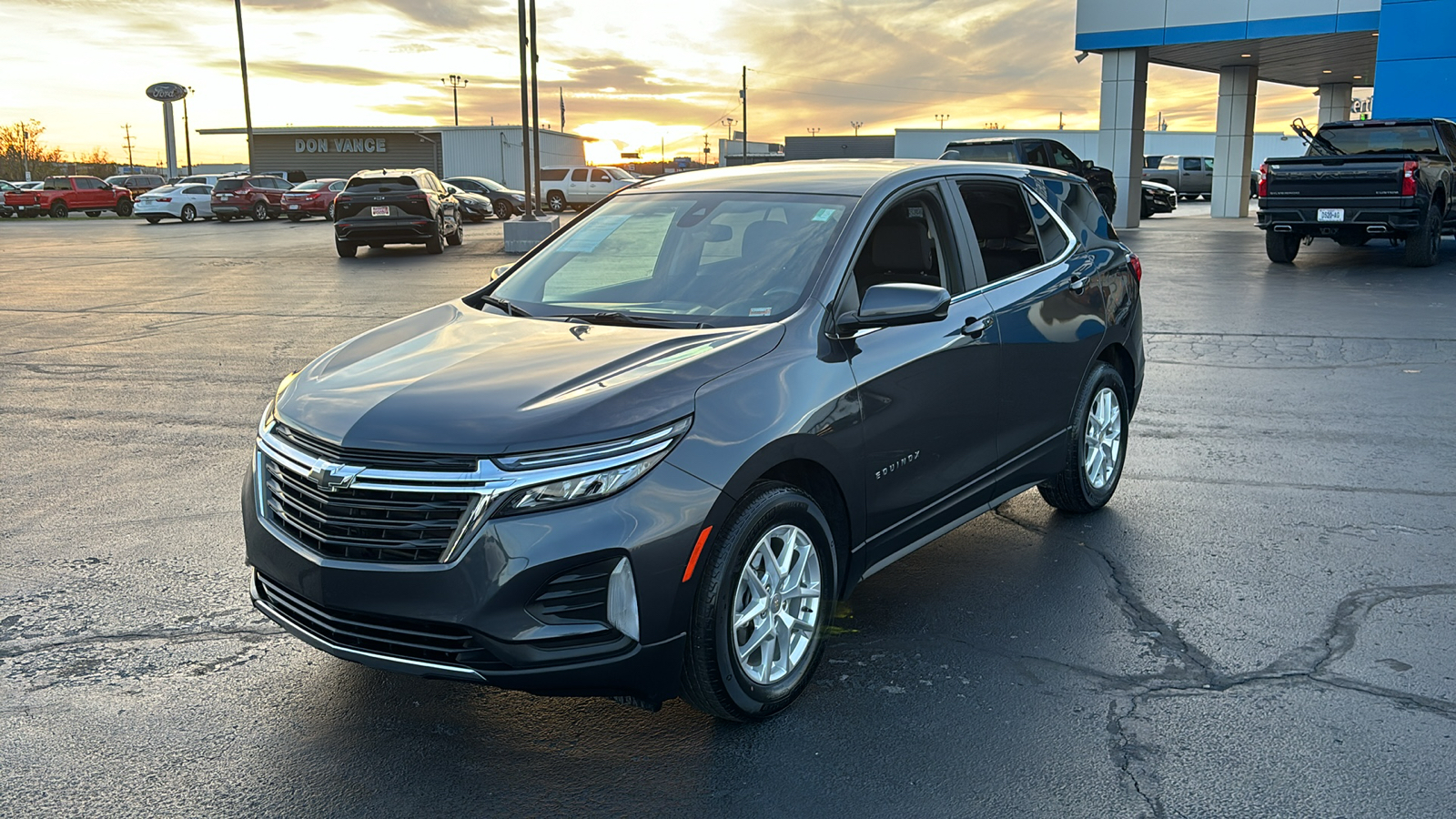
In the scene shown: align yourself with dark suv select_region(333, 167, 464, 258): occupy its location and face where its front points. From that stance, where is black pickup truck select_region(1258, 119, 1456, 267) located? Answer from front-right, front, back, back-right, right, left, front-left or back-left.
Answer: right

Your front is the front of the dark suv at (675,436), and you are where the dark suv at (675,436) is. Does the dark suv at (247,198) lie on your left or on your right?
on your right

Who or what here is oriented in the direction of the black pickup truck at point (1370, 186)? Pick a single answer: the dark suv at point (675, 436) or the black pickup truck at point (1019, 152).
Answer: the black pickup truck at point (1019, 152)

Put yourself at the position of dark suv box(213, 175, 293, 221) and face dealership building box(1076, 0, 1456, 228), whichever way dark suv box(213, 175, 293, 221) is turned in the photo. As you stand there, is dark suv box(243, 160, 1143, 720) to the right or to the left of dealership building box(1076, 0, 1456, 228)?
right

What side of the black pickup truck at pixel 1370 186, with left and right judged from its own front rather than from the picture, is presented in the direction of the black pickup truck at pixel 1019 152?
left

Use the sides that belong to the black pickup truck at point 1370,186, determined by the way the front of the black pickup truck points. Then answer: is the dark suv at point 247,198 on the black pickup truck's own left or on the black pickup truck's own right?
on the black pickup truck's own left

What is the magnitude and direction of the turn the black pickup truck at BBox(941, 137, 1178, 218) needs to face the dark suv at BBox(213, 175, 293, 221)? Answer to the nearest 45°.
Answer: approximately 180°

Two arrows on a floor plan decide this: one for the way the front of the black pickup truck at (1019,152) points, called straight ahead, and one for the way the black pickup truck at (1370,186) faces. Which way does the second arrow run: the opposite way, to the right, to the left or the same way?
to the left

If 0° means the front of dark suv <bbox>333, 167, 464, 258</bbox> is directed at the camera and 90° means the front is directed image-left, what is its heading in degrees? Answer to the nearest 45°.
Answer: approximately 225°

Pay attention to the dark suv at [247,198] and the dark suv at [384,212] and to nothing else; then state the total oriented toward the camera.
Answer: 0

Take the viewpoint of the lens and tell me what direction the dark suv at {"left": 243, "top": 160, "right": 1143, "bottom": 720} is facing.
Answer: facing the viewer and to the left of the viewer

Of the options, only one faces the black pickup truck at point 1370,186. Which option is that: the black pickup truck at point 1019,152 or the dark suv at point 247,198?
the black pickup truck at point 1019,152

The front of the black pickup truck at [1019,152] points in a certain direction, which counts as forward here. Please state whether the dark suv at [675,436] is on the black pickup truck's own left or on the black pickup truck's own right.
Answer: on the black pickup truck's own right

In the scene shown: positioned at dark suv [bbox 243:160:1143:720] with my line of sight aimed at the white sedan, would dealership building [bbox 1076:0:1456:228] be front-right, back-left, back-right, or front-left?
front-right

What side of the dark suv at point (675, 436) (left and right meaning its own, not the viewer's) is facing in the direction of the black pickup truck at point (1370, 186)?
back

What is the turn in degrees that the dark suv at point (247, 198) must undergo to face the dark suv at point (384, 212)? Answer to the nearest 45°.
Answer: approximately 135° to its right

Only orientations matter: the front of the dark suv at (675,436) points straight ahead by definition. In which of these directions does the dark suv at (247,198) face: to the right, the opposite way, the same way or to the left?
the opposite way

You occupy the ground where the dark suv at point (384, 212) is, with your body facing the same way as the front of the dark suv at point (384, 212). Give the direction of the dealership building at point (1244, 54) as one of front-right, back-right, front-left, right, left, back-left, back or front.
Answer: front-right

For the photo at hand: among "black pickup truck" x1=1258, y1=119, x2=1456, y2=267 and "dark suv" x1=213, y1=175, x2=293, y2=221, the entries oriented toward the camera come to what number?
0
